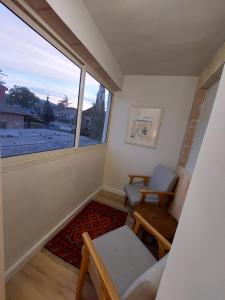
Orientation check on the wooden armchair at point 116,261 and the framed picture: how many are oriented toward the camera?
1

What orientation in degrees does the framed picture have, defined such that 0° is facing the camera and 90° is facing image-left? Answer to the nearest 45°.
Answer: approximately 0°

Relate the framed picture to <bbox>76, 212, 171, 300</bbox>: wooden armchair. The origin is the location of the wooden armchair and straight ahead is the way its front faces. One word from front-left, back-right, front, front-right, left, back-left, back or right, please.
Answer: front-right

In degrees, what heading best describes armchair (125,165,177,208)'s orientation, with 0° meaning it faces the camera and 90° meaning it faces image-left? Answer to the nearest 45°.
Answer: approximately 45°

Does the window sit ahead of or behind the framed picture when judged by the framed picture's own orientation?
ahead

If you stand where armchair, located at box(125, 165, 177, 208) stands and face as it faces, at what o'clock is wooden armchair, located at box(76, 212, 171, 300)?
The wooden armchair is roughly at 11 o'clock from the armchair.

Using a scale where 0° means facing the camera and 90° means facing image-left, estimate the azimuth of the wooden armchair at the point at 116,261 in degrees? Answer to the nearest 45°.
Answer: approximately 135°

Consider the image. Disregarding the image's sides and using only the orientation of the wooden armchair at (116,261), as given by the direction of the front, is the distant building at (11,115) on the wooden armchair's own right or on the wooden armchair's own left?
on the wooden armchair's own left

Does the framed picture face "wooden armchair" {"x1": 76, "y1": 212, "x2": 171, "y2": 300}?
yes

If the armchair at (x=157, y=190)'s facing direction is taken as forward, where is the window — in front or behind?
in front

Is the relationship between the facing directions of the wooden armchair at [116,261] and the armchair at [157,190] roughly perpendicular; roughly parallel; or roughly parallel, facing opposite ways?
roughly perpendicular
